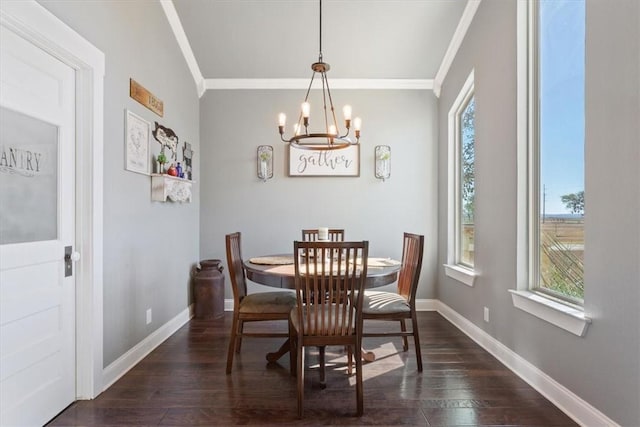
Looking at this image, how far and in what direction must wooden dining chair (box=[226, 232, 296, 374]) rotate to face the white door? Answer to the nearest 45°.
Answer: approximately 135° to its right

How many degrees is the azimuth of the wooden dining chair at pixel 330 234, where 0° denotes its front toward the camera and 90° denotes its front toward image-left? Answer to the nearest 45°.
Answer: approximately 0°

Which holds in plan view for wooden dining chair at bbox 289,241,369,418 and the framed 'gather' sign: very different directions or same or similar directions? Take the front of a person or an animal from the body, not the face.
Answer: very different directions

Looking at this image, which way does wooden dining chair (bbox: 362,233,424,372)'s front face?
to the viewer's left

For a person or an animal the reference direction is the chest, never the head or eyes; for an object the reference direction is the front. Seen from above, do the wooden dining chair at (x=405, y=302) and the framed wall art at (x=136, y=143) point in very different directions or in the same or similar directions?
very different directions

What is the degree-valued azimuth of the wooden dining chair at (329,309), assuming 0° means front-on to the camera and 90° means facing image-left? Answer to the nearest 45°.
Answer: approximately 180°

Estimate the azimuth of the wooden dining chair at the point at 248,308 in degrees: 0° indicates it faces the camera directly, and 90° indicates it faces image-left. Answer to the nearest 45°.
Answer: approximately 270°

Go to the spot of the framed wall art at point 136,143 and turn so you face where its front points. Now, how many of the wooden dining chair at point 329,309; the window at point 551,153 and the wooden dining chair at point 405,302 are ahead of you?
3
